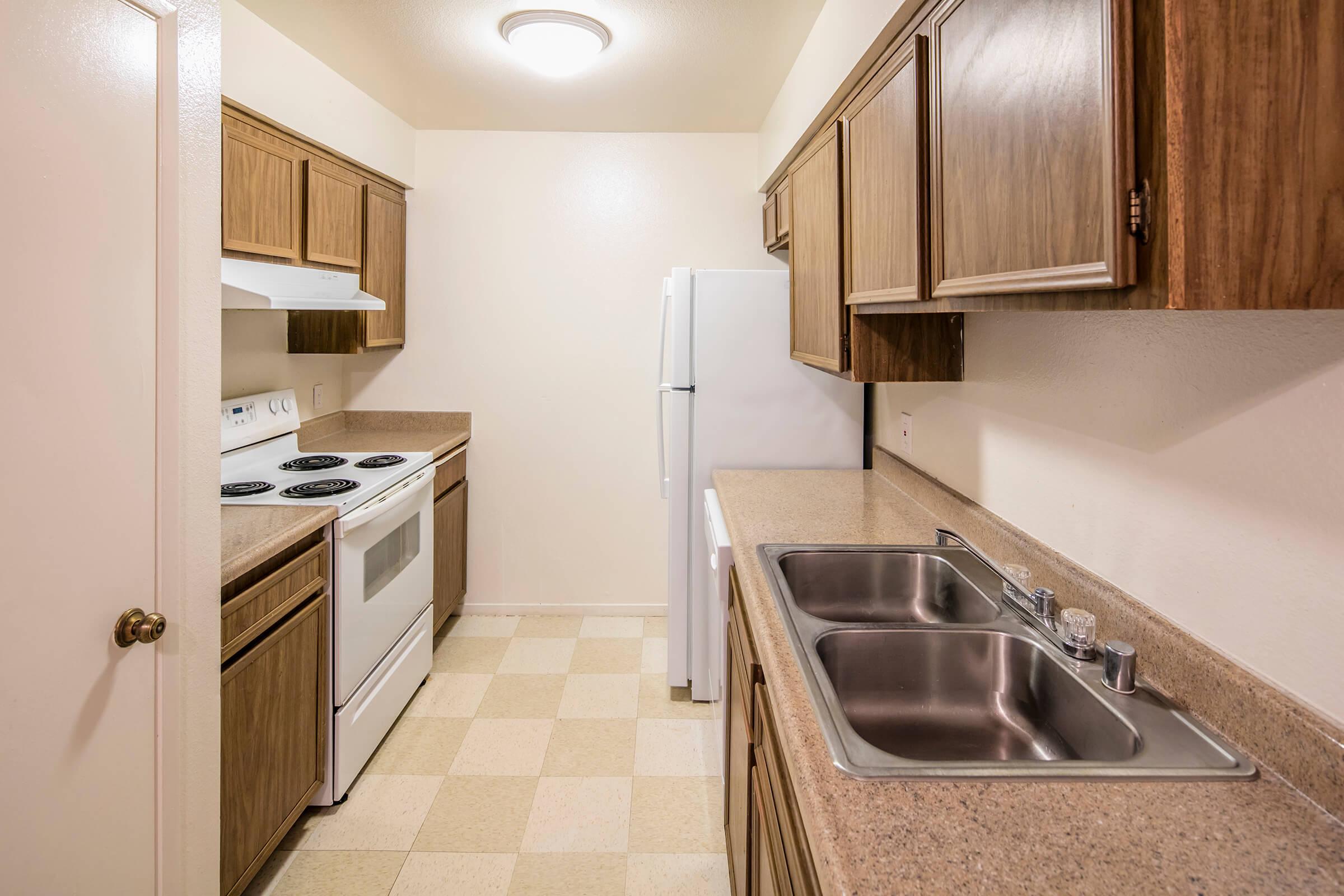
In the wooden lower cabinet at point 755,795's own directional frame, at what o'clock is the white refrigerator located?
The white refrigerator is roughly at 3 o'clock from the wooden lower cabinet.

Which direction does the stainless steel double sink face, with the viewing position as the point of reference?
facing to the left of the viewer

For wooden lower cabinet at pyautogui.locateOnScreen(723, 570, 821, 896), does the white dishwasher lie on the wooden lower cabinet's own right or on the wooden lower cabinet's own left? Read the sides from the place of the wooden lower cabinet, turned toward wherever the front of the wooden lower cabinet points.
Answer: on the wooden lower cabinet's own right

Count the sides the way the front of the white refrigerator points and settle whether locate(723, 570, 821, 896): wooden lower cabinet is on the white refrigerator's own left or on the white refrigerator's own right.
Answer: on the white refrigerator's own left

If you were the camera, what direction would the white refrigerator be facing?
facing to the left of the viewer

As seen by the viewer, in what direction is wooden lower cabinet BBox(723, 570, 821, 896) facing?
to the viewer's left

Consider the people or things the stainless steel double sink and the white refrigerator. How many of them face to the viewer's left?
2

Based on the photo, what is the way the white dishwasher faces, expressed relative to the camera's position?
facing to the left of the viewer

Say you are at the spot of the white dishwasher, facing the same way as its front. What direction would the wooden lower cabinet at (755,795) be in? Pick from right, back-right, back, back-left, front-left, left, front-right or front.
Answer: left
